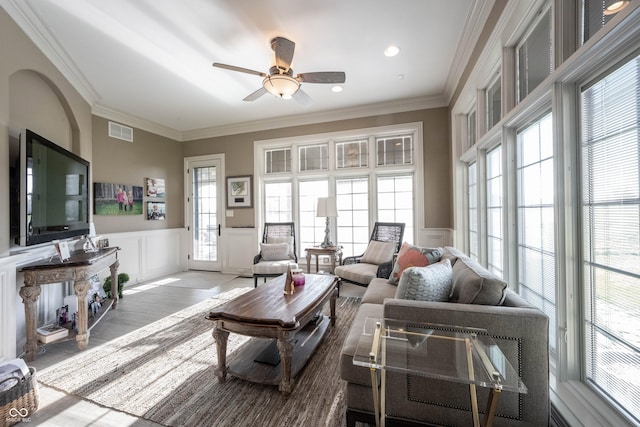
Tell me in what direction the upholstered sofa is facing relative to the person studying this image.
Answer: facing to the left of the viewer

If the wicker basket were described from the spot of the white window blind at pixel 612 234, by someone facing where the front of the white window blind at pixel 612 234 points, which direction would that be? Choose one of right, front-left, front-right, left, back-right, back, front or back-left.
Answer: front-left

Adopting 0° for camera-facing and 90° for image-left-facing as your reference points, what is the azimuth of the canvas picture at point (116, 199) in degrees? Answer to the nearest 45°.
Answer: approximately 315°

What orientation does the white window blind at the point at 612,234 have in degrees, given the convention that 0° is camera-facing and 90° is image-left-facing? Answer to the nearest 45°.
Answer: approximately 90°

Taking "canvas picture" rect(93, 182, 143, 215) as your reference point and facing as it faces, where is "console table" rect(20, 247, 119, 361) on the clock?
The console table is roughly at 2 o'clock from the canvas picture.

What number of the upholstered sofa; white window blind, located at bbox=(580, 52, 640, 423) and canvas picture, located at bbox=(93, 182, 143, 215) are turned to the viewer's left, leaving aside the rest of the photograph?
2

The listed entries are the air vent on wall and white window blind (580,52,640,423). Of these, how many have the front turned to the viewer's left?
1

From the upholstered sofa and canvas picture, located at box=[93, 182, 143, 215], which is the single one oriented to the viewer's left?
the upholstered sofa
